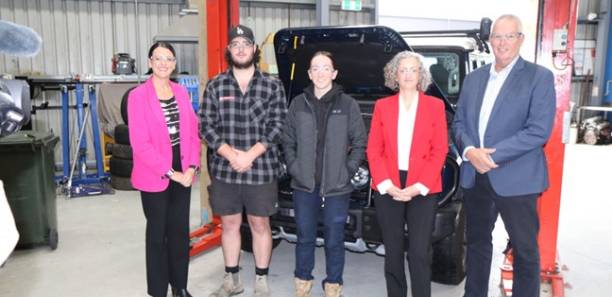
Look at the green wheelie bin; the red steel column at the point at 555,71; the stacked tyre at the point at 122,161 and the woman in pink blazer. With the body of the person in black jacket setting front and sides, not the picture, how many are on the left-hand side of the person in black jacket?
1

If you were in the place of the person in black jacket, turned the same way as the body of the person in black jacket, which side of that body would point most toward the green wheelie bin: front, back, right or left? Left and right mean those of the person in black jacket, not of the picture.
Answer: right

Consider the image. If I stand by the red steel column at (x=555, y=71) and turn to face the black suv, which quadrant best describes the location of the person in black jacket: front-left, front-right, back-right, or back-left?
front-left

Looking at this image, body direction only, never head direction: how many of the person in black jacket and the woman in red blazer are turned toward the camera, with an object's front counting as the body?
2

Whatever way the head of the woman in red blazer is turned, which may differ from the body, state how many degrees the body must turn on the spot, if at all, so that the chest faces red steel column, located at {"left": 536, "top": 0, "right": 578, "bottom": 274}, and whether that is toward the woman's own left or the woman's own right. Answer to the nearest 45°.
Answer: approximately 135° to the woman's own left

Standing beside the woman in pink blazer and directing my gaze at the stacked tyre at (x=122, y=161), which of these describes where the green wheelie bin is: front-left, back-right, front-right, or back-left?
front-left

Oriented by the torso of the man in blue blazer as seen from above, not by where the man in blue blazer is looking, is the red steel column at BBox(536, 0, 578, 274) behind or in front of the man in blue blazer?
behind

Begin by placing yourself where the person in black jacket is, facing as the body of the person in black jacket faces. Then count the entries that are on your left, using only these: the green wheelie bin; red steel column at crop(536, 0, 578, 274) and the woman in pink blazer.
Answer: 1

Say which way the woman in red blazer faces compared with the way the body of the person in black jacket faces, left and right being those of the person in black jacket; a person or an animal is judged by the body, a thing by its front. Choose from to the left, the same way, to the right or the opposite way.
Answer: the same way

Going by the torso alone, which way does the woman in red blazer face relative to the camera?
toward the camera

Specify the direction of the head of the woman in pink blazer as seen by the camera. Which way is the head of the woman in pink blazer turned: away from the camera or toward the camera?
toward the camera

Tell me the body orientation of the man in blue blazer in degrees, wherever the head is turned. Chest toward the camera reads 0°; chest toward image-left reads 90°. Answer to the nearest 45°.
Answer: approximately 45°

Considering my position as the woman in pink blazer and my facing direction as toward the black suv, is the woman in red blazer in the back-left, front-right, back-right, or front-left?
front-right

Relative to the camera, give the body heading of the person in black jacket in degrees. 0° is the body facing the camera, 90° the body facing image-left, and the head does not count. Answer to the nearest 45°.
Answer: approximately 0°

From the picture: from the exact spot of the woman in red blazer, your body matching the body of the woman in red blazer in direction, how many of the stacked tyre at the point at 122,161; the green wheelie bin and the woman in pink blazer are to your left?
0

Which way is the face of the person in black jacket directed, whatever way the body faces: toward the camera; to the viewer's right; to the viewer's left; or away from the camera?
toward the camera

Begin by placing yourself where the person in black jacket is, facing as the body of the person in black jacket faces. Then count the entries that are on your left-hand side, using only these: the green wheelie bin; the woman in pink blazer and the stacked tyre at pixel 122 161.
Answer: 0

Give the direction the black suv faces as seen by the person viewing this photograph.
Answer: facing the viewer and to the left of the viewer

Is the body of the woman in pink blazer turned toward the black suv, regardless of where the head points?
no

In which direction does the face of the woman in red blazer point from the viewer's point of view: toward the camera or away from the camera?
toward the camera

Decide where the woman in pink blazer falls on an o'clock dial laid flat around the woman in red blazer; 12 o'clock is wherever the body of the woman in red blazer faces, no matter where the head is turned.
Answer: The woman in pink blazer is roughly at 3 o'clock from the woman in red blazer.

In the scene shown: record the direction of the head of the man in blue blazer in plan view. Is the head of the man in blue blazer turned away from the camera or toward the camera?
toward the camera
